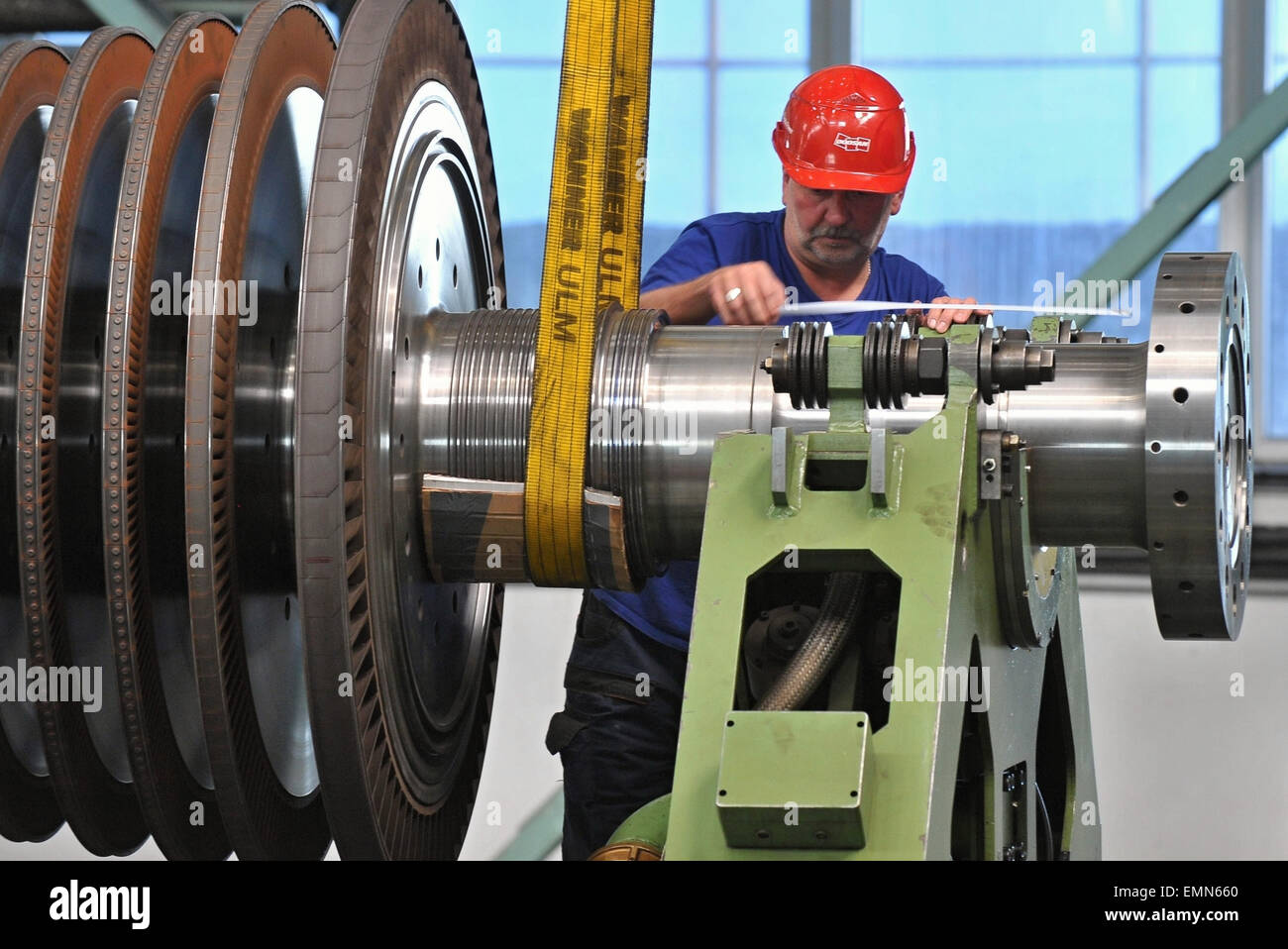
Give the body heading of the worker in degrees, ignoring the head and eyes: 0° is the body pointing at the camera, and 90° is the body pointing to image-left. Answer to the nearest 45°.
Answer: approximately 315°

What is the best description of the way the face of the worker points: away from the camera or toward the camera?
toward the camera

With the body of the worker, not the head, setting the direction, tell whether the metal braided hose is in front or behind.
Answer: in front

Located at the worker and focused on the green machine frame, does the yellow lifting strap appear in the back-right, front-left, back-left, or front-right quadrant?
front-right

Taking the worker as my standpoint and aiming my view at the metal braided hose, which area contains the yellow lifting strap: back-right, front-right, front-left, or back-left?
front-right

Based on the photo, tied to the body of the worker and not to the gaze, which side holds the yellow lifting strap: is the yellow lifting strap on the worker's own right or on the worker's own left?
on the worker's own right

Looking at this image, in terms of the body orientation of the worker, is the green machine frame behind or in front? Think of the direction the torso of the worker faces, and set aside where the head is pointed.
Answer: in front
